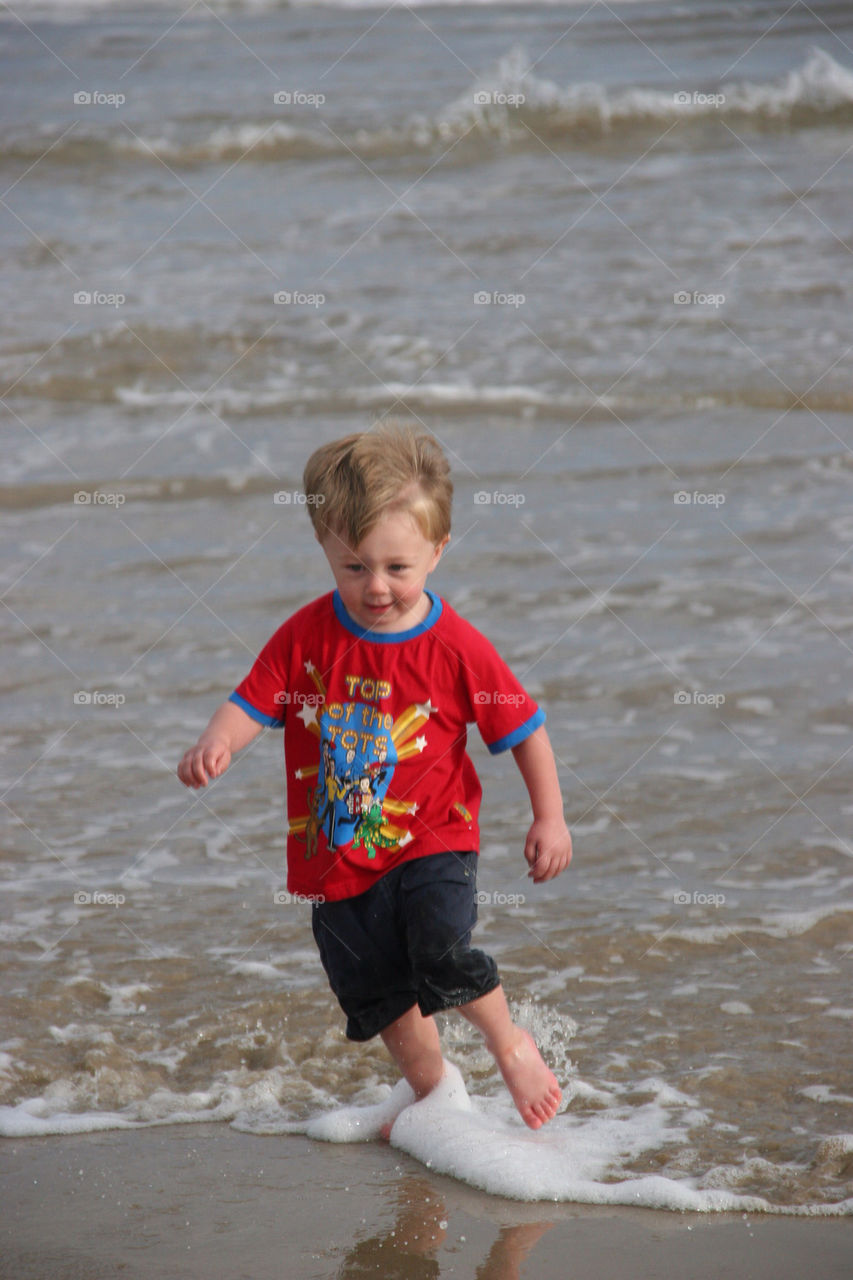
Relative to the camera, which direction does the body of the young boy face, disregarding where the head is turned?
toward the camera
